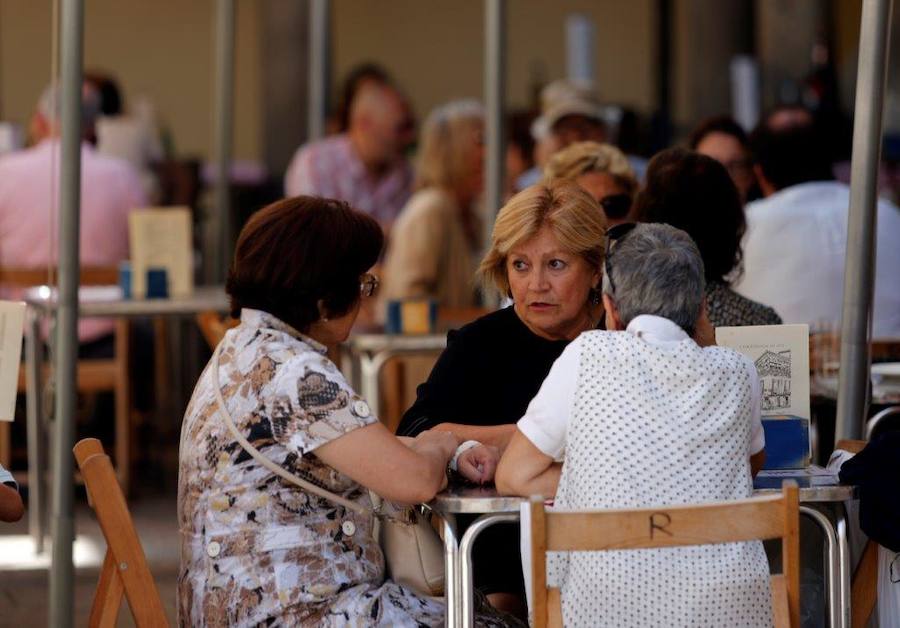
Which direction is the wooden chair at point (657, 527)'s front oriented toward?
away from the camera

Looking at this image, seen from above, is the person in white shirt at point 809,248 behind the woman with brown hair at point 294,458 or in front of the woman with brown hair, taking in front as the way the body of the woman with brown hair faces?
in front

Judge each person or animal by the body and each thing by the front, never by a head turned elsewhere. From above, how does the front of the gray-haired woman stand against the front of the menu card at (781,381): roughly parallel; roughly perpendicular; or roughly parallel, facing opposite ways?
roughly parallel, facing opposite ways

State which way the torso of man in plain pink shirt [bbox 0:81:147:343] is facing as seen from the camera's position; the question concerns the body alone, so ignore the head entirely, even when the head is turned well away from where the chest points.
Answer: away from the camera

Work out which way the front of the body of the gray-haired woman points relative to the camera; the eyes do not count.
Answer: away from the camera

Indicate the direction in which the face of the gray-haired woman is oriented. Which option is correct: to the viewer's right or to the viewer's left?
to the viewer's left

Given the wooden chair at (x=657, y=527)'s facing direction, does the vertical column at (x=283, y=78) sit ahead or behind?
ahead

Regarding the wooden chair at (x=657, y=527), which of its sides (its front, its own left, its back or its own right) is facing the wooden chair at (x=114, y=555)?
left

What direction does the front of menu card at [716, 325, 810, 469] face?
toward the camera

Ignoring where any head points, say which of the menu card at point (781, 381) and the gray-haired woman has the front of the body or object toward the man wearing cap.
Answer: the gray-haired woman
